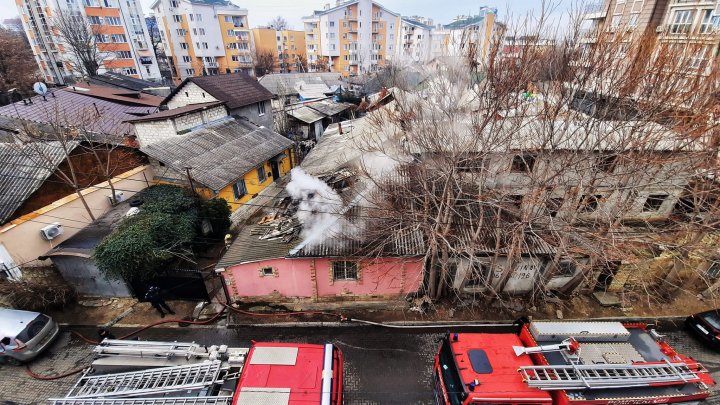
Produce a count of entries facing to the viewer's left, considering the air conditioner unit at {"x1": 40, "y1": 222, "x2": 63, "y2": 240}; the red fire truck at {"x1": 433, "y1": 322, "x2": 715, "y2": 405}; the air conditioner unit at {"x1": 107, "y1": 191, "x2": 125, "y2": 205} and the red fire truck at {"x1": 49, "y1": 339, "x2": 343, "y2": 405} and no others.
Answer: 1

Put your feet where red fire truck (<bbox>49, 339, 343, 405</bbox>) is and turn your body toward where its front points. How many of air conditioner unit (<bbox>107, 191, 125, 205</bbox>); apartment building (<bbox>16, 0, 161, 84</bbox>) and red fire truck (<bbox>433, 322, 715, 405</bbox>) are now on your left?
2

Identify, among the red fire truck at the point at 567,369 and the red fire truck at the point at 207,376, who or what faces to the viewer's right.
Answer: the red fire truck at the point at 207,376

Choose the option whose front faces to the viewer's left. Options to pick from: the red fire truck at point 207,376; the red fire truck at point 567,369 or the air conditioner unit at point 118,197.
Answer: the red fire truck at point 567,369

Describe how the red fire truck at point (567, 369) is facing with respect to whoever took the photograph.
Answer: facing to the left of the viewer

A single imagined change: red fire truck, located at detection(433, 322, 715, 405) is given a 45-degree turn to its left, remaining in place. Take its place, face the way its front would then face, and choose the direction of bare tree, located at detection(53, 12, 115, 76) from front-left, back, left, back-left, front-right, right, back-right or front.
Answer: front-right

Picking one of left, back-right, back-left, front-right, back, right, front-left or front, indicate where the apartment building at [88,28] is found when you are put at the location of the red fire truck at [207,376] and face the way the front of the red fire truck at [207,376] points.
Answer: left

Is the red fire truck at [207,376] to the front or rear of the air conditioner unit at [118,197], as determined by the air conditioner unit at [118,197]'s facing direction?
to the front

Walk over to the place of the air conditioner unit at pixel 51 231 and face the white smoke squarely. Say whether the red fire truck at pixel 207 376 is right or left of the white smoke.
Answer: right

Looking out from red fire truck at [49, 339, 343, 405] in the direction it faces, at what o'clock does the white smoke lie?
The white smoke is roughly at 11 o'clock from the red fire truck.

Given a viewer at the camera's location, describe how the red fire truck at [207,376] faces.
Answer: facing to the right of the viewer

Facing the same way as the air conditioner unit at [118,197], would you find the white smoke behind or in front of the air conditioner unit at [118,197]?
in front

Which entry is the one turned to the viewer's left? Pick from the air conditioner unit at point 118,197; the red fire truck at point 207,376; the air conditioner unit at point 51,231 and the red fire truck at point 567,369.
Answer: the red fire truck at point 567,369

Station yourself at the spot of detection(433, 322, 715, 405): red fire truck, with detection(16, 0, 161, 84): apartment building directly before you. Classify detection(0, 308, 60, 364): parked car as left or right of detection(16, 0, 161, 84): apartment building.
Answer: left
